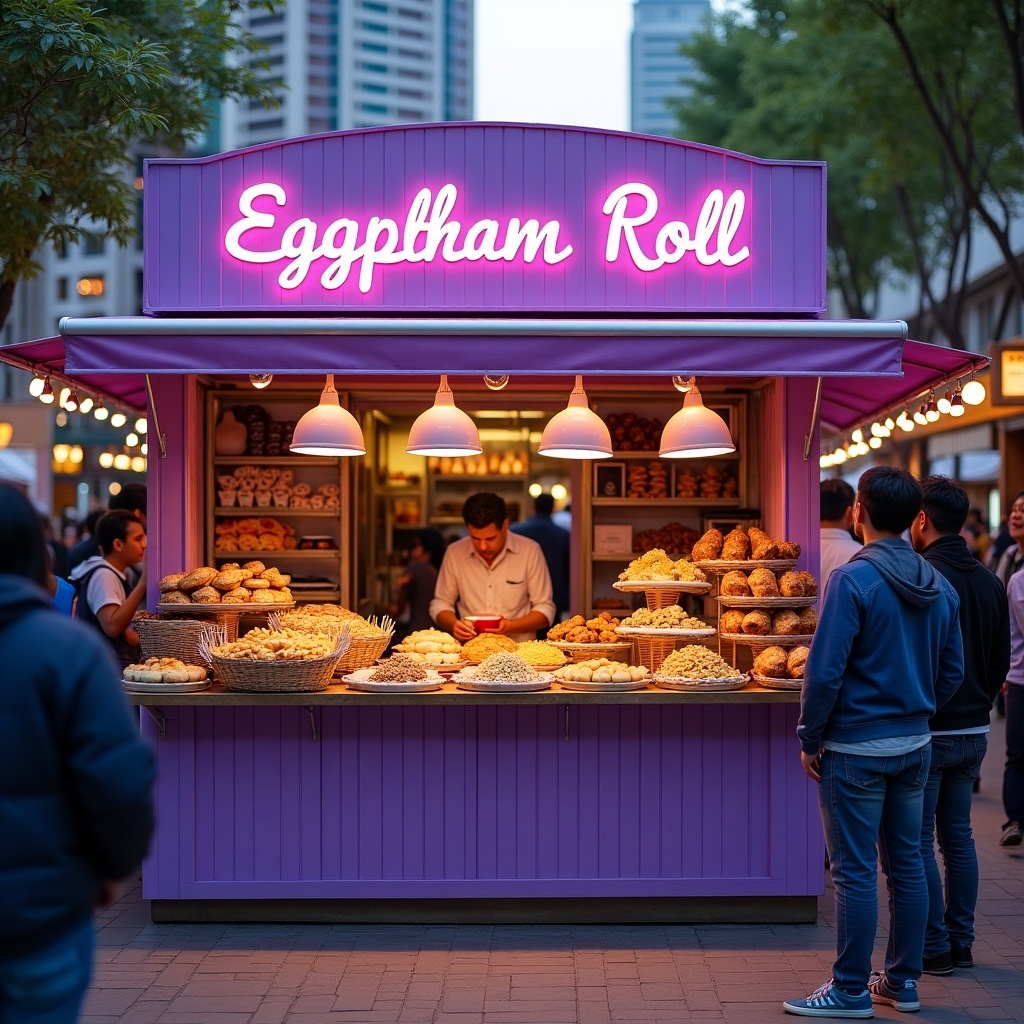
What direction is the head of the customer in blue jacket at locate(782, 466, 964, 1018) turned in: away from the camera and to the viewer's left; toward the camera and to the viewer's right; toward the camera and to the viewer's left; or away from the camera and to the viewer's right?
away from the camera and to the viewer's left

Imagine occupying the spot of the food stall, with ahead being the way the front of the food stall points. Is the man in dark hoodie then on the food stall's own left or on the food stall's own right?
on the food stall's own left

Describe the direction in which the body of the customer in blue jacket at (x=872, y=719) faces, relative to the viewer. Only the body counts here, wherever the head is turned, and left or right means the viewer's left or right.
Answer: facing away from the viewer and to the left of the viewer

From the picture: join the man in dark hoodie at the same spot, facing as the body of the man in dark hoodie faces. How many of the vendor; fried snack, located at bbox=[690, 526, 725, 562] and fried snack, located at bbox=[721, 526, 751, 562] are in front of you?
3

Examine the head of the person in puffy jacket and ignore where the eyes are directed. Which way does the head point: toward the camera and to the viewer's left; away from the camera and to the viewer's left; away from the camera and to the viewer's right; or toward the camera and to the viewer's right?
away from the camera and to the viewer's right

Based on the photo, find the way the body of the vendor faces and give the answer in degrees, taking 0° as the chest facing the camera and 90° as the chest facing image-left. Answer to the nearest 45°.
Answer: approximately 0°

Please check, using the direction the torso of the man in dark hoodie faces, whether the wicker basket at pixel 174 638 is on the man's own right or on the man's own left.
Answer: on the man's own left

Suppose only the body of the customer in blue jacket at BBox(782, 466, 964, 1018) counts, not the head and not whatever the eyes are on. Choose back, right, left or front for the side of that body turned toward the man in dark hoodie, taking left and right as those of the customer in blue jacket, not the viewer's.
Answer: right

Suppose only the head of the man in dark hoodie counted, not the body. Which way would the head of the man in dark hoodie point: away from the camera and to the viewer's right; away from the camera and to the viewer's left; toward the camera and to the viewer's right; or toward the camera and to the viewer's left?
away from the camera and to the viewer's left

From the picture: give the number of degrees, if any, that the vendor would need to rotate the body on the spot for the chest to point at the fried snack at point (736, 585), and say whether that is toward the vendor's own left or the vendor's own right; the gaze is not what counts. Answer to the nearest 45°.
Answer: approximately 45° to the vendor's own left

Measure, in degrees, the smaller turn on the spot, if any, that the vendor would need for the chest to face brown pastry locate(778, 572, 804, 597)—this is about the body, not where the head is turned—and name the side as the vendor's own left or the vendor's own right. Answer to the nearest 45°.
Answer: approximately 45° to the vendor's own left
